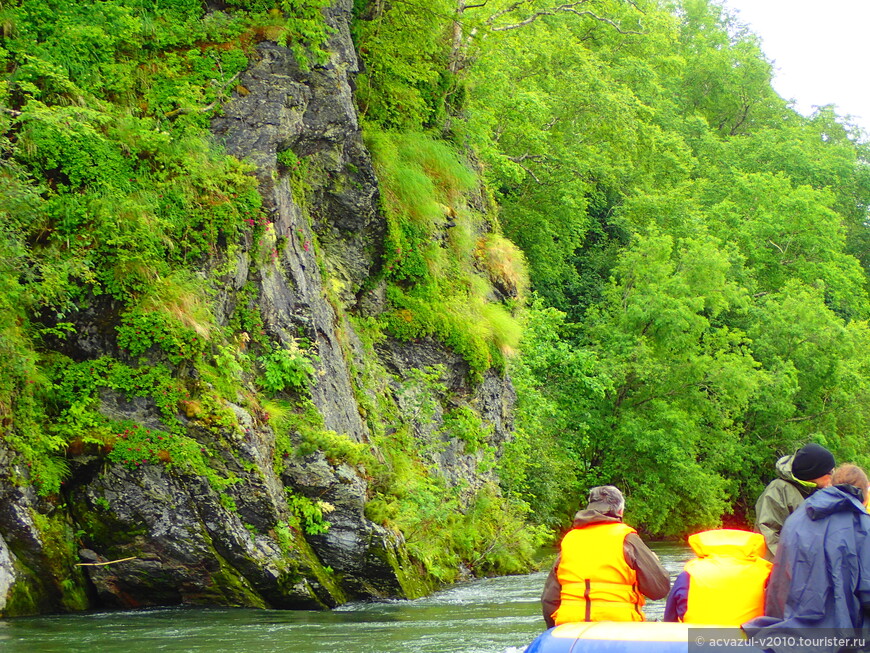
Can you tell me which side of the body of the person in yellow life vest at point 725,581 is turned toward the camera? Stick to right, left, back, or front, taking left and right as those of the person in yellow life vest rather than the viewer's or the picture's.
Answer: back

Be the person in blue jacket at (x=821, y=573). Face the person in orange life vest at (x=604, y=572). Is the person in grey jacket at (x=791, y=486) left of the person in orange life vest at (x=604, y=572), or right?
right

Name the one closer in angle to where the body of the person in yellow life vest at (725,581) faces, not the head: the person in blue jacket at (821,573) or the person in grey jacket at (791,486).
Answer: the person in grey jacket

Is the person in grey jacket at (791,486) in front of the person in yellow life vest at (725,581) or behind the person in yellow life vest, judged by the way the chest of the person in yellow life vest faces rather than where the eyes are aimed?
in front

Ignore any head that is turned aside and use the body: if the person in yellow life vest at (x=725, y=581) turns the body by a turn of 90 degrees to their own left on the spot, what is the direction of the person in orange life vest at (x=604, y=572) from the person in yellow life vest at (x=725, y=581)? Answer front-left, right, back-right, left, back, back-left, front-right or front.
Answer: front-right

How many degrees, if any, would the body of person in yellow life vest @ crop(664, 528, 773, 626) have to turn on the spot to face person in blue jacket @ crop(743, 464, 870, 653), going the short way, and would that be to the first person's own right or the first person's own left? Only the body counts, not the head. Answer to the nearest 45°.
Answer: approximately 135° to the first person's own right

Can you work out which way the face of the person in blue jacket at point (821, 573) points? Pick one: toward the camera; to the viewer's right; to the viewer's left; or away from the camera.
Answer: away from the camera
